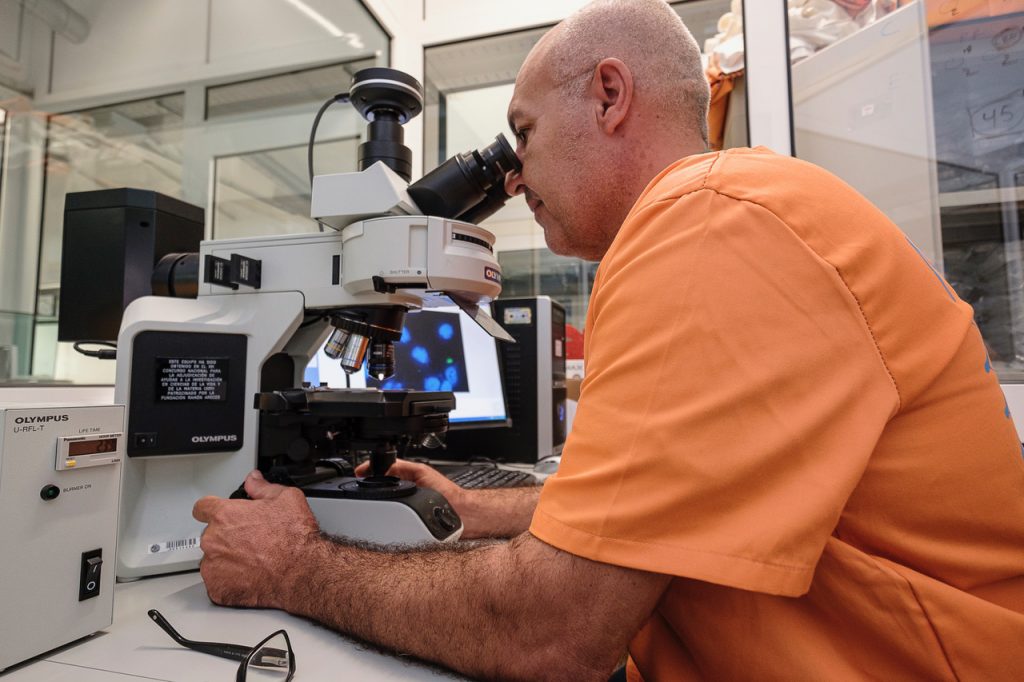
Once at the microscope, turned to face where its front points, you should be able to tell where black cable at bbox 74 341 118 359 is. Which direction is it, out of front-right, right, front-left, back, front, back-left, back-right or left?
back-left

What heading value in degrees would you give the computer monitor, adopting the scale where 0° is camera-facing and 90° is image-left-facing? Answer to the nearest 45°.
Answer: approximately 315°

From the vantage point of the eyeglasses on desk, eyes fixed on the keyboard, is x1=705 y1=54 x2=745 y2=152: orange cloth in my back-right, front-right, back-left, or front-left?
front-right

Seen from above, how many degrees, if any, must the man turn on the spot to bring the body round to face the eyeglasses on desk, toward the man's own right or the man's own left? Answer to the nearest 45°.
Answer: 0° — they already face it

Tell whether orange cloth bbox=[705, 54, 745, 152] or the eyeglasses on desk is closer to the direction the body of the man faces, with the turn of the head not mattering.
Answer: the eyeglasses on desk

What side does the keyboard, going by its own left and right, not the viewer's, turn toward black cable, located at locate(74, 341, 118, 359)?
right

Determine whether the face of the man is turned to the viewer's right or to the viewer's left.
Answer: to the viewer's left

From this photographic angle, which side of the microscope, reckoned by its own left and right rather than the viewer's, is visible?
right

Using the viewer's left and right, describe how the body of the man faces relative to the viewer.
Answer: facing to the left of the viewer

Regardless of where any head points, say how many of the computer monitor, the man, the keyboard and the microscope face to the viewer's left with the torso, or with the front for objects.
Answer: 1

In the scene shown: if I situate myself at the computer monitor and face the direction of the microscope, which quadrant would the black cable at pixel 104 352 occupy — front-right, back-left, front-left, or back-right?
front-right
